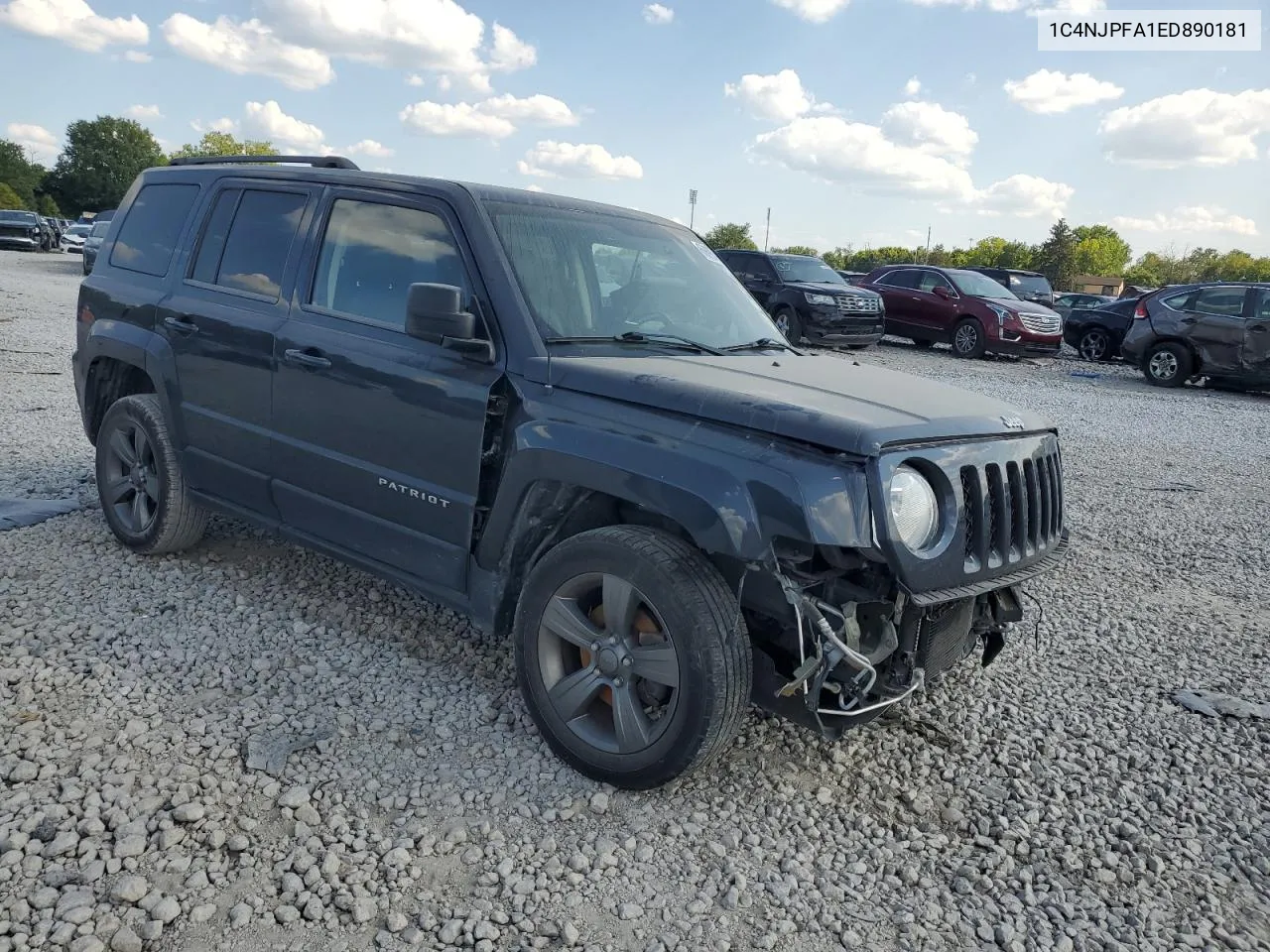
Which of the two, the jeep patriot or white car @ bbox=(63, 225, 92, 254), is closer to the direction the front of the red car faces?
the jeep patriot

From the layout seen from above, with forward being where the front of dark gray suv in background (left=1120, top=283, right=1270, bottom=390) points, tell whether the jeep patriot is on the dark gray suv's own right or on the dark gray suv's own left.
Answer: on the dark gray suv's own right

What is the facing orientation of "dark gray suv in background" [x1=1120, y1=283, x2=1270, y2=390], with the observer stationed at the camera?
facing to the right of the viewer

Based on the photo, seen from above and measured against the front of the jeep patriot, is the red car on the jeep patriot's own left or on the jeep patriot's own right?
on the jeep patriot's own left
